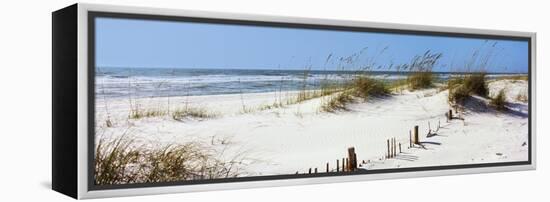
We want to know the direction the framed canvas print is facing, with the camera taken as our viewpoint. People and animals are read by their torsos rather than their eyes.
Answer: facing the viewer and to the right of the viewer
